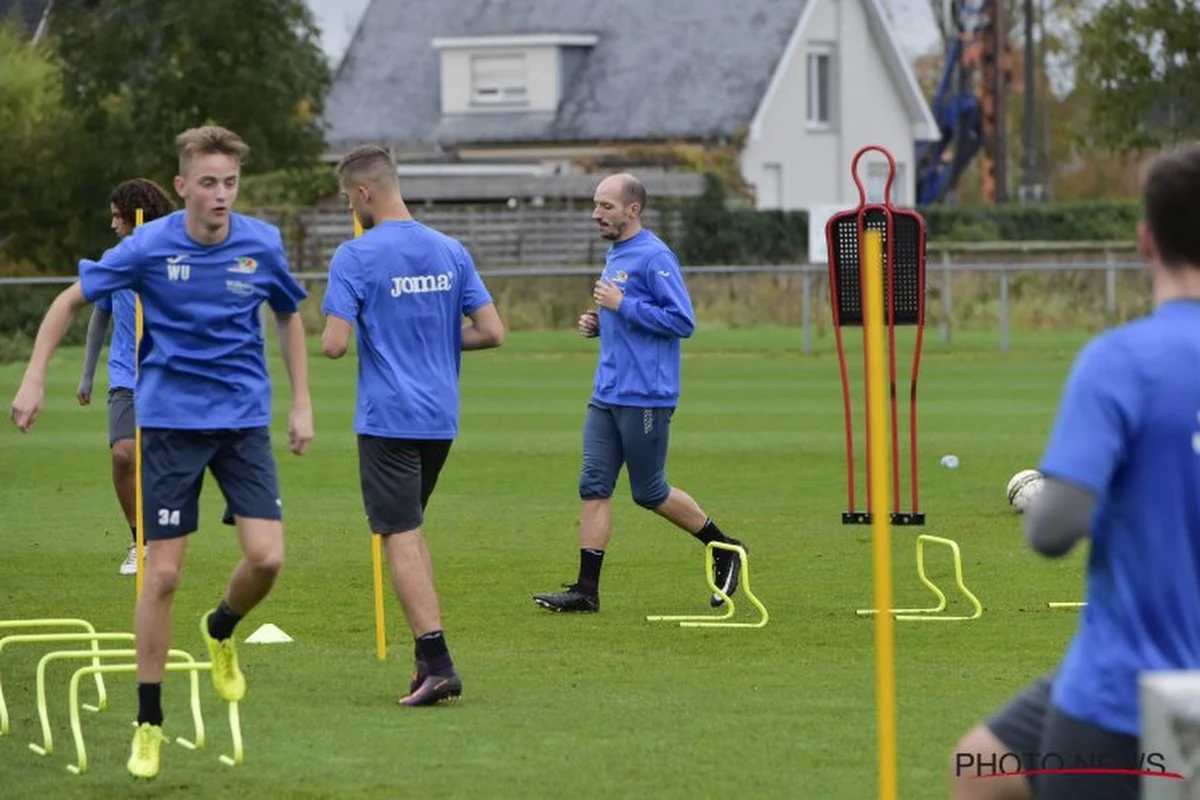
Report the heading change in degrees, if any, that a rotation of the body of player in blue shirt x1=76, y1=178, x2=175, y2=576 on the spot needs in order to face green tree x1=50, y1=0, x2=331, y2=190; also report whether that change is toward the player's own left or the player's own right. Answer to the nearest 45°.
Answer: approximately 135° to the player's own right

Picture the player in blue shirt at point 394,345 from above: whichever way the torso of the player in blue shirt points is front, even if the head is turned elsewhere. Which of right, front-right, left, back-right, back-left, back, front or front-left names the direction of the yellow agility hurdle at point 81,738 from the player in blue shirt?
left

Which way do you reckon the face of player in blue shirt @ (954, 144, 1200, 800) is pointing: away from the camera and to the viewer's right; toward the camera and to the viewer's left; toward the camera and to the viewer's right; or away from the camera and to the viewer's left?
away from the camera and to the viewer's left

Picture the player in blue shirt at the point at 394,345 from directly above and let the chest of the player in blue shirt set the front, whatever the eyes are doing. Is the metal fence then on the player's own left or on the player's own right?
on the player's own right

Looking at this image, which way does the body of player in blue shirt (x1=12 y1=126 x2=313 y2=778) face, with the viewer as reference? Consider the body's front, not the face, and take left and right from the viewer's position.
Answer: facing the viewer

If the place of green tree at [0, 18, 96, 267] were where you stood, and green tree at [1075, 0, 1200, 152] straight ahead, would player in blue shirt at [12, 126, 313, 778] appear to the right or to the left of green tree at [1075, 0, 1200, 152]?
right

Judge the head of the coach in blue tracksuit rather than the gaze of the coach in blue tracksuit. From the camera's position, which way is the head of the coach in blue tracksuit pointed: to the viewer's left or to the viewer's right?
to the viewer's left

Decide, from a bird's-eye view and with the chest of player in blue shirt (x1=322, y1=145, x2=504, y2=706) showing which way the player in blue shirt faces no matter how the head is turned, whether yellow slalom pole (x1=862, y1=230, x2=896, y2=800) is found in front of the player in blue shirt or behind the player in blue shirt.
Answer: behind

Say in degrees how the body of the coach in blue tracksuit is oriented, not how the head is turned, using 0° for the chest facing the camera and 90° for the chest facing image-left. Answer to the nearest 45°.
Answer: approximately 90°

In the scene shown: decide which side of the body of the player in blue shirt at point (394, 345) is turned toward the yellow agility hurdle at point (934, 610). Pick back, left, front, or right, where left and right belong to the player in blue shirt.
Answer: right

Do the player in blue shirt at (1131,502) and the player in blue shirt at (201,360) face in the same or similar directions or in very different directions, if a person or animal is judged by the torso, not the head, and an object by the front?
very different directions
